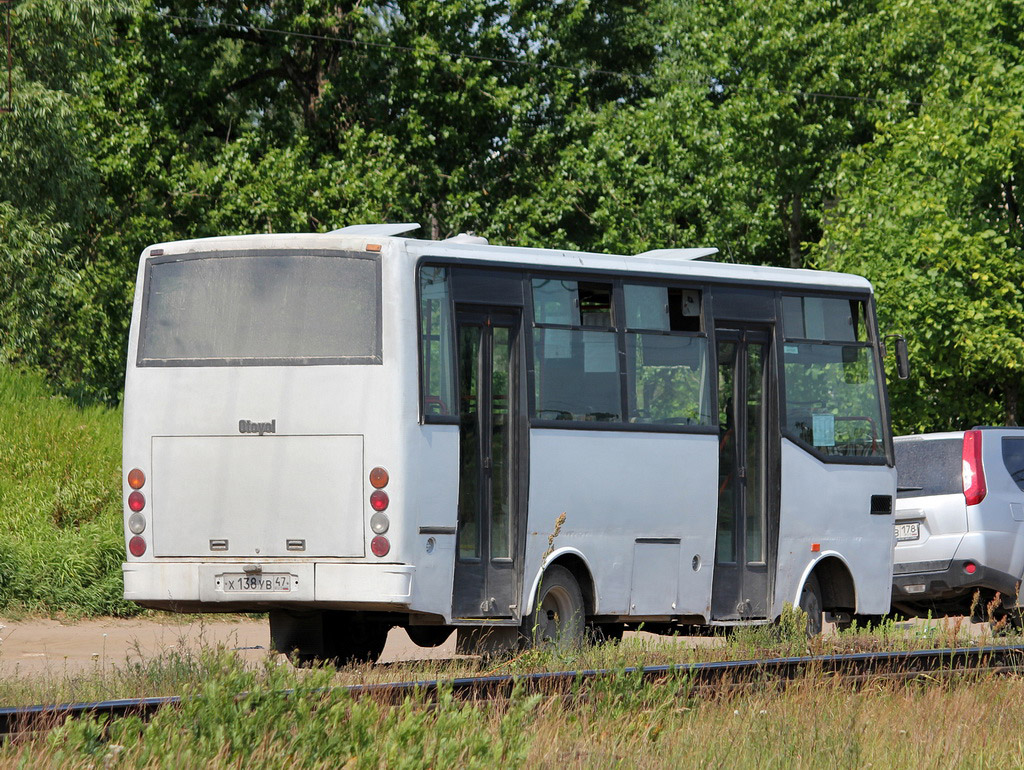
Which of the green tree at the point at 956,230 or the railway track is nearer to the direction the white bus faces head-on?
the green tree

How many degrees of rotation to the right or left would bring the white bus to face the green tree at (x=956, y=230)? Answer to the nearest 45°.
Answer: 0° — it already faces it

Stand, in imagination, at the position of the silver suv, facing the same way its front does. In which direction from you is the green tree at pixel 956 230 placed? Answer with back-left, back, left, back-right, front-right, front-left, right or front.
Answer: front-left

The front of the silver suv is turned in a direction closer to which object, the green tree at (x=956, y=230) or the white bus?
the green tree

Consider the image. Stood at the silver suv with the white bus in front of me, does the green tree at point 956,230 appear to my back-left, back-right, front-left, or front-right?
back-right

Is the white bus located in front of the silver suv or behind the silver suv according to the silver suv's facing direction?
behind

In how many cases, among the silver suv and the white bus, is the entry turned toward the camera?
0

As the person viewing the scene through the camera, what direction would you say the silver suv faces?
facing away from the viewer and to the right of the viewer

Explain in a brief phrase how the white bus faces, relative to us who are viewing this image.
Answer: facing away from the viewer and to the right of the viewer

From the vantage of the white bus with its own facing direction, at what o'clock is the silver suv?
The silver suv is roughly at 12 o'clock from the white bus.
